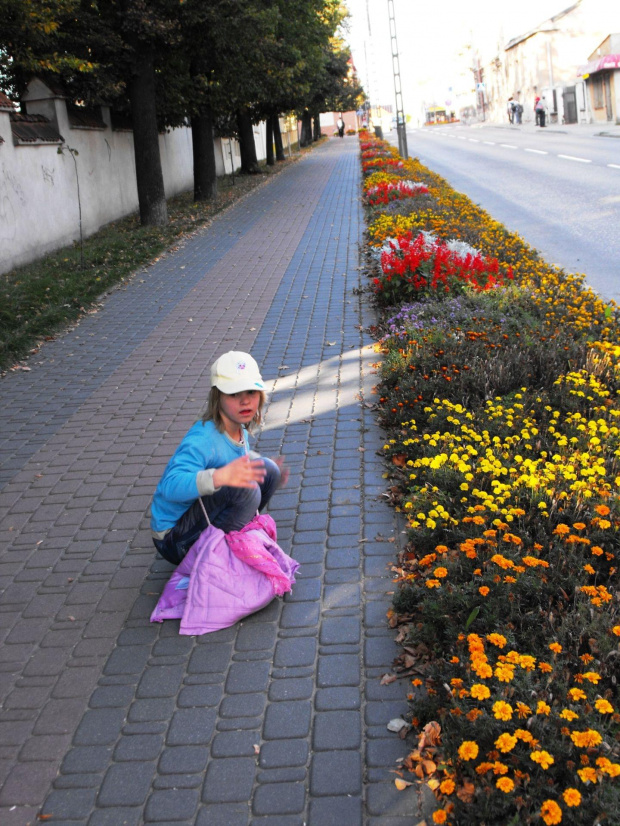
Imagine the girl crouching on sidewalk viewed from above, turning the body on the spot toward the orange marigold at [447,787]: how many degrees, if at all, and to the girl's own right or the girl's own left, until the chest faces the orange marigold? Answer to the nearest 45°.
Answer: approximately 45° to the girl's own right

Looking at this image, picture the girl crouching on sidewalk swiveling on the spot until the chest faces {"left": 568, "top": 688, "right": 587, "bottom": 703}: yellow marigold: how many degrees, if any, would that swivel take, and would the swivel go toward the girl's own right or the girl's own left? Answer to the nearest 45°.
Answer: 0° — they already face it

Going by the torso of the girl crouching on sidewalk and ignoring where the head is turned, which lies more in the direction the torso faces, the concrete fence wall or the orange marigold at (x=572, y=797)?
the orange marigold

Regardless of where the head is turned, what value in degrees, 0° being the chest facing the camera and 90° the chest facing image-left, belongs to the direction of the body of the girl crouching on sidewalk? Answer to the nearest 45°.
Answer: approximately 315°
